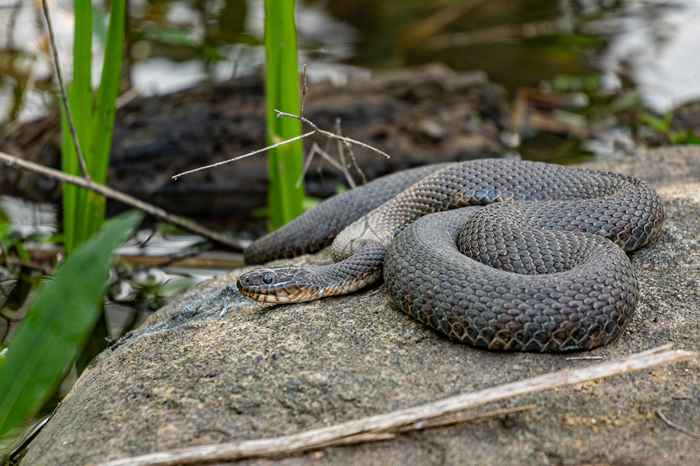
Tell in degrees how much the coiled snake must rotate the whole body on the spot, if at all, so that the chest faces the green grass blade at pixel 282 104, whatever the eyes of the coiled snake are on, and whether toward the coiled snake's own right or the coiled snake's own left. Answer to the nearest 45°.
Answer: approximately 45° to the coiled snake's own right

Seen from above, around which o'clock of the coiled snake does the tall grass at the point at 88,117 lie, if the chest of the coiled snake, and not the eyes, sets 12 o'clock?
The tall grass is roughly at 1 o'clock from the coiled snake.

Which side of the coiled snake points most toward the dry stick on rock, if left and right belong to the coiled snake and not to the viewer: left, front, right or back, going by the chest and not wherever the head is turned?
left

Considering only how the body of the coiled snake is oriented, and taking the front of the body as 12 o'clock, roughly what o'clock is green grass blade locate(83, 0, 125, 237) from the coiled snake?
The green grass blade is roughly at 1 o'clock from the coiled snake.

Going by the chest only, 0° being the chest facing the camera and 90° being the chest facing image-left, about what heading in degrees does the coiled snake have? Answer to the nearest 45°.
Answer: approximately 90°
